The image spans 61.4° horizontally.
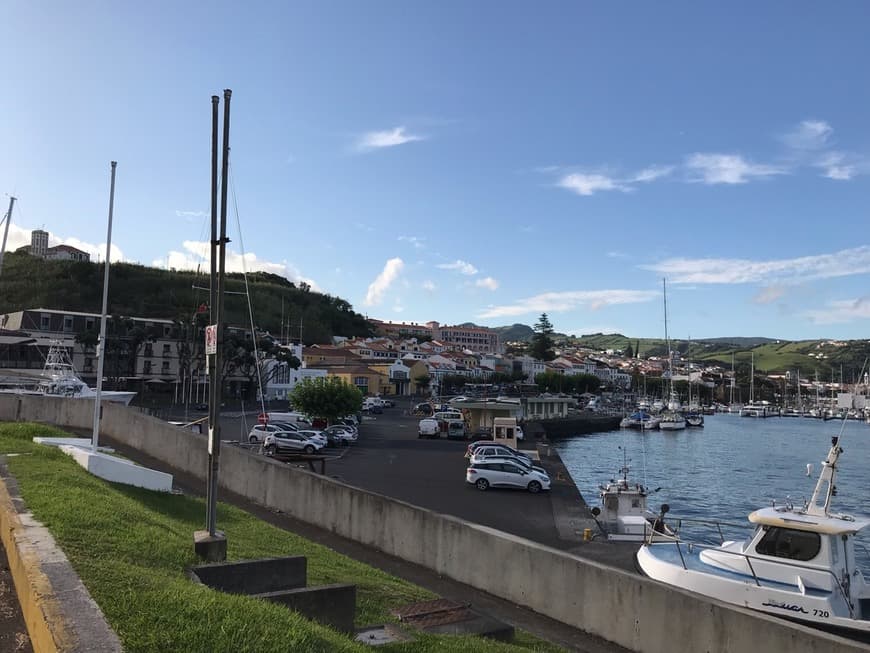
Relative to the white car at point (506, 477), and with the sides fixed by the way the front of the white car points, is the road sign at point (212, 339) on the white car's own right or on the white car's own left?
on the white car's own right

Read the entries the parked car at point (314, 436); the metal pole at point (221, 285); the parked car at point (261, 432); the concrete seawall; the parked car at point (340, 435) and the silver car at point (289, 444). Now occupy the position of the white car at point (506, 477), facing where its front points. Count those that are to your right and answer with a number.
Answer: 2
